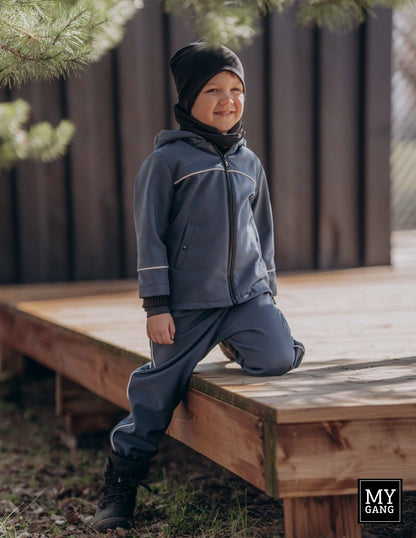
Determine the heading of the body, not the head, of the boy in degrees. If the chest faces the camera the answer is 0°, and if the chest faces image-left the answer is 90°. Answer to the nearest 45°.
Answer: approximately 315°

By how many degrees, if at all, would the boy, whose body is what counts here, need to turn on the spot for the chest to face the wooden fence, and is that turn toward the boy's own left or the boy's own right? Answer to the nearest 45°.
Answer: approximately 135° to the boy's own left
